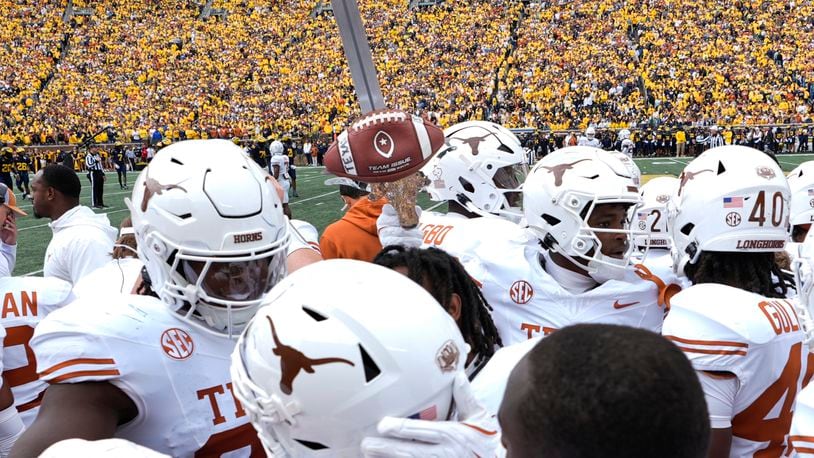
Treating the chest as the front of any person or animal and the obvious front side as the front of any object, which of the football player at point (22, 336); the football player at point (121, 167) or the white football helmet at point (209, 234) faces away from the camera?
the football player at point (22, 336)

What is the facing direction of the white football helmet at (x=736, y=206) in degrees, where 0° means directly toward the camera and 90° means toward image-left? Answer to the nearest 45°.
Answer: approximately 135°

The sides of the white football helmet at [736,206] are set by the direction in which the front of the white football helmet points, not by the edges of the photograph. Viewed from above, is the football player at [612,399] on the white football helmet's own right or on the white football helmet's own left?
on the white football helmet's own left

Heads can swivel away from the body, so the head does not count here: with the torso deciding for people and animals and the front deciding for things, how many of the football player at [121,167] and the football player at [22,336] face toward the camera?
1

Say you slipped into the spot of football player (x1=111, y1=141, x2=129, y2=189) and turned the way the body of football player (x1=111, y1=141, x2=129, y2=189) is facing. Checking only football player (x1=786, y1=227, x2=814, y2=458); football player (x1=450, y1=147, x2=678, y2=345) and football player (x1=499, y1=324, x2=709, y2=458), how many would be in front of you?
3

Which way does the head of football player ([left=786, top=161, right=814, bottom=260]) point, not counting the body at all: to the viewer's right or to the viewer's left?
to the viewer's left

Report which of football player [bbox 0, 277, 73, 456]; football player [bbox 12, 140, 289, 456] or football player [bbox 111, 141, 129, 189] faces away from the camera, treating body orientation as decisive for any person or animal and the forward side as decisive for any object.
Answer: football player [bbox 0, 277, 73, 456]

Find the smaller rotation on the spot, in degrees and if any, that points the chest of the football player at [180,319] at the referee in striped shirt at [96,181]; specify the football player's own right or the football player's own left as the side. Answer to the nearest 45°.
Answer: approximately 135° to the football player's own left

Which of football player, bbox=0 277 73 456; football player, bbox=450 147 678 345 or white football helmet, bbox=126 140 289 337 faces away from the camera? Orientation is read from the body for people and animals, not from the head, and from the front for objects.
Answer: football player, bbox=0 277 73 456

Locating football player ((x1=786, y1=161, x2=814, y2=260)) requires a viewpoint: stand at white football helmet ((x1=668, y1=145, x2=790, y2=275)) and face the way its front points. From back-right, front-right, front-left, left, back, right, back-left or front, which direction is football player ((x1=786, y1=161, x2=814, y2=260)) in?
front-right

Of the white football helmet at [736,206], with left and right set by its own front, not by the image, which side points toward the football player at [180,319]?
left

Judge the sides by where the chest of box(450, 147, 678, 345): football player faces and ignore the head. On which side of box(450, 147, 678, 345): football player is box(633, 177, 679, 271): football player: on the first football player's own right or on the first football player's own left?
on the first football player's own left

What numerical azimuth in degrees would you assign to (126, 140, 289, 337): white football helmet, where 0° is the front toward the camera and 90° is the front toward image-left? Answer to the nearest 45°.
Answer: approximately 315°

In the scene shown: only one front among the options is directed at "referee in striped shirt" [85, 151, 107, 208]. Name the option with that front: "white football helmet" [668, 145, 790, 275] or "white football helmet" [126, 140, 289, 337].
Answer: "white football helmet" [668, 145, 790, 275]

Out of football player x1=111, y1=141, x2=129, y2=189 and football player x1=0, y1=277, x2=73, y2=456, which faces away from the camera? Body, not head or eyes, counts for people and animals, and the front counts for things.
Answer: football player x1=0, y1=277, x2=73, y2=456

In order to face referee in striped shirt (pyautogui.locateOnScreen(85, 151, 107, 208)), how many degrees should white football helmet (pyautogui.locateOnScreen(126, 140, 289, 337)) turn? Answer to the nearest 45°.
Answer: approximately 135° to its left
